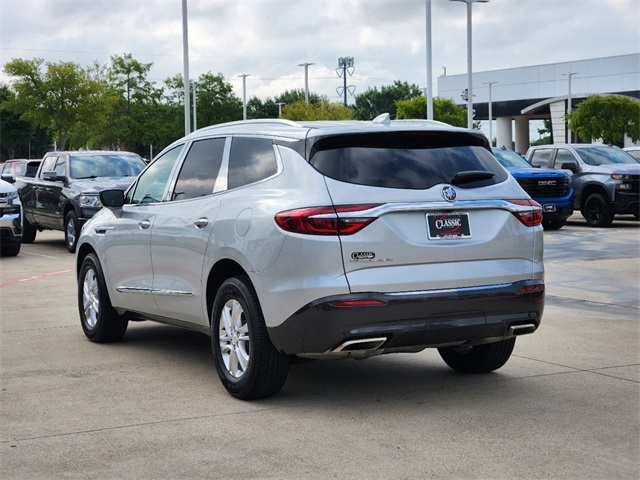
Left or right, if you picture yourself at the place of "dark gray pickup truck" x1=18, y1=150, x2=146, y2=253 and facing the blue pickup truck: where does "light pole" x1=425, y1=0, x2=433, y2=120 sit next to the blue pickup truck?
left

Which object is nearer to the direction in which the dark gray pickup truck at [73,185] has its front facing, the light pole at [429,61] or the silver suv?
the silver suv

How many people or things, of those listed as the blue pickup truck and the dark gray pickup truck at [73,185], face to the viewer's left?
0

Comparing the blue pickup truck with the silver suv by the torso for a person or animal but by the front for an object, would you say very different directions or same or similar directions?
very different directions

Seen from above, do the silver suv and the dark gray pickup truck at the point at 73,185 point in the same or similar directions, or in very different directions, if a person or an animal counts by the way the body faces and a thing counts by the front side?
very different directions

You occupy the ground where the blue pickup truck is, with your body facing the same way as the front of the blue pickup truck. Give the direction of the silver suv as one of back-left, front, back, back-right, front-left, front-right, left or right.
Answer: front-right

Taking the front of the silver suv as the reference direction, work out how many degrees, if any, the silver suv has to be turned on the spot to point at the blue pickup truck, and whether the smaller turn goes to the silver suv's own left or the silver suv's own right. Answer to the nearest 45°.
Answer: approximately 45° to the silver suv's own right

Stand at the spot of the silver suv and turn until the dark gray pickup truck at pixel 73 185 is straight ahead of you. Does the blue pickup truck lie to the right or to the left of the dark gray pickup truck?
right

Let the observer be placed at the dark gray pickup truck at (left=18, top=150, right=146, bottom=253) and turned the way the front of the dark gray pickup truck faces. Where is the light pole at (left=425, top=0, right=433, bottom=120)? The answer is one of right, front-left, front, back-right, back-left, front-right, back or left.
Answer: left

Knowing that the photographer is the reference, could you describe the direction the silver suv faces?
facing away from the viewer and to the left of the viewer

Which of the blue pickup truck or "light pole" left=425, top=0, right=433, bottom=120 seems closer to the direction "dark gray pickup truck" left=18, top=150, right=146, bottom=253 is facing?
the blue pickup truck

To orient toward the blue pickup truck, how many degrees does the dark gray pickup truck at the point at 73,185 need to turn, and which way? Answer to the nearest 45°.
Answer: approximately 45° to its left

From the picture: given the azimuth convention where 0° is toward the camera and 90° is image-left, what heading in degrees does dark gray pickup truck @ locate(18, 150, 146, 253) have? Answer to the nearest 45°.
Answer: approximately 315°

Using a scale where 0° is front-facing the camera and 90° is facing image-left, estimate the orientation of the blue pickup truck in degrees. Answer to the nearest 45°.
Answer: approximately 315°
